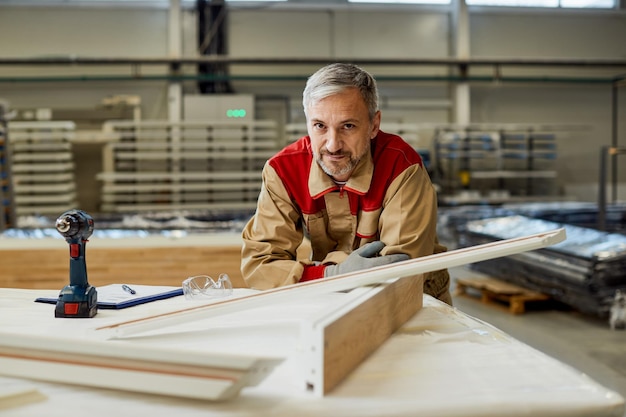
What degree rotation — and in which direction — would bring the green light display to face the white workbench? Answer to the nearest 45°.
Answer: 0° — it already faces it

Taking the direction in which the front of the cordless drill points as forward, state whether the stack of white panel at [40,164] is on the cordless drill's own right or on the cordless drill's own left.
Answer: on the cordless drill's own right

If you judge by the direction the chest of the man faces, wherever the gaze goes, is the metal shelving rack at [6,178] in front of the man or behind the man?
behind

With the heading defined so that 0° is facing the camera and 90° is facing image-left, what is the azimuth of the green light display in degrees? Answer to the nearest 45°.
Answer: approximately 0°

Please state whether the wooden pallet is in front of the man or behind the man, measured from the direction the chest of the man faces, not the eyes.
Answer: behind

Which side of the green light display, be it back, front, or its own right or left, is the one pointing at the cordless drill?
front

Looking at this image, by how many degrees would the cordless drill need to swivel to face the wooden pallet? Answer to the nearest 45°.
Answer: approximately 180°

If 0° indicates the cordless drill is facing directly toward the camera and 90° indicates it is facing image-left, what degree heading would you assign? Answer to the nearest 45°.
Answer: approximately 45°

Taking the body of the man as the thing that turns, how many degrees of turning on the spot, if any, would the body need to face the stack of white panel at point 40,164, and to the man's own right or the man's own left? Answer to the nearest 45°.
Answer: approximately 135° to the man's own right

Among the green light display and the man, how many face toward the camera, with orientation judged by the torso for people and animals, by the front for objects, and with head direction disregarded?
2
